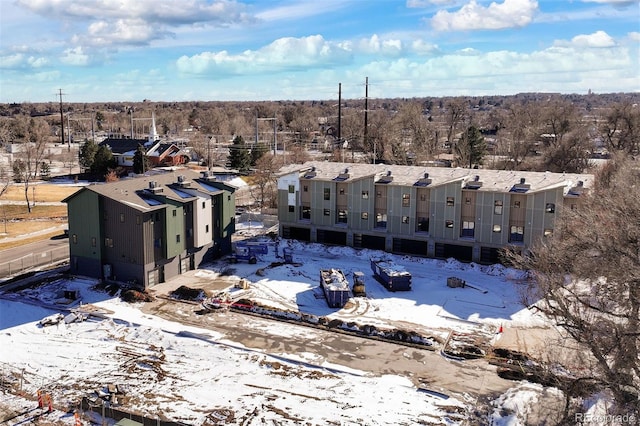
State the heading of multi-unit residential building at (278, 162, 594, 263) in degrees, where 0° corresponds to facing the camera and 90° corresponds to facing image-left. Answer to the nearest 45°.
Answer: approximately 0°

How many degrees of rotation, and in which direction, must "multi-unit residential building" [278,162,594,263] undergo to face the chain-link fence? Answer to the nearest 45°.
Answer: approximately 90° to its right

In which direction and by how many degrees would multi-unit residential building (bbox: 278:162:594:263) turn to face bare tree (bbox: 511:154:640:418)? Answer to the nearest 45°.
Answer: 0° — it already faces it

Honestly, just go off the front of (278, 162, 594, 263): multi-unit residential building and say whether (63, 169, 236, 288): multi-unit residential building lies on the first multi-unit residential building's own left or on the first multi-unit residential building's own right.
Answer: on the first multi-unit residential building's own right

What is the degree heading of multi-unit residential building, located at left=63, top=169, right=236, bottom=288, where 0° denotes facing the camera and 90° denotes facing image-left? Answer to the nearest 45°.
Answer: approximately 315°

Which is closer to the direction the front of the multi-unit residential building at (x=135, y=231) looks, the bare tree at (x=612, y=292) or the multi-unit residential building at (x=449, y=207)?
the bare tree

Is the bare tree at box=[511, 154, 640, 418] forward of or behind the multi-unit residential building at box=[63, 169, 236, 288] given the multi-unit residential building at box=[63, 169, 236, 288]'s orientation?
forward

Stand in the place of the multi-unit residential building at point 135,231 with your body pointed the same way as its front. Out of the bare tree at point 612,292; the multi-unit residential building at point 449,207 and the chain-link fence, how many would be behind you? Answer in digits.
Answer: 1
